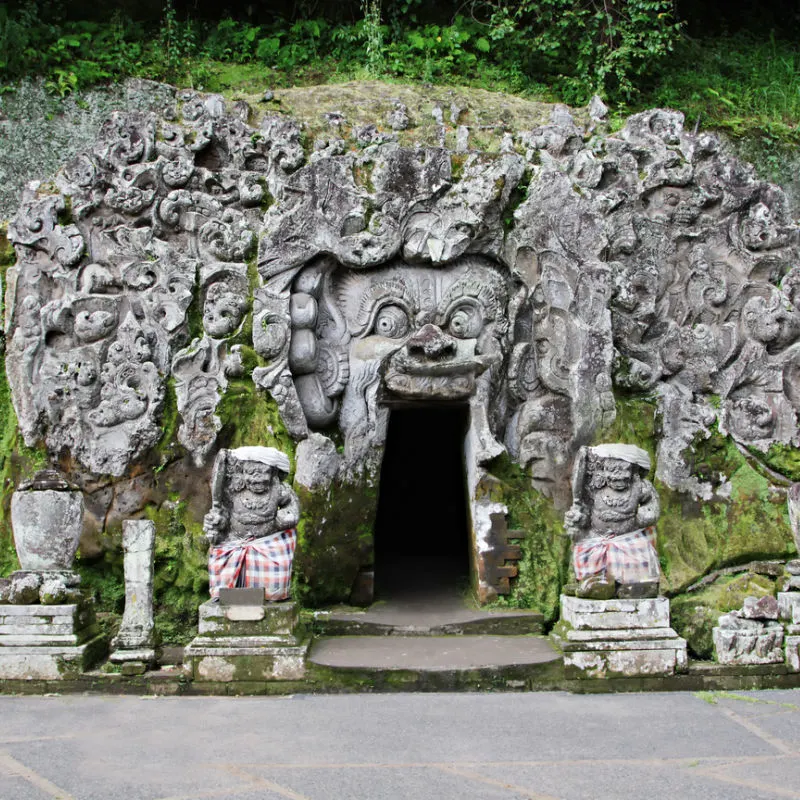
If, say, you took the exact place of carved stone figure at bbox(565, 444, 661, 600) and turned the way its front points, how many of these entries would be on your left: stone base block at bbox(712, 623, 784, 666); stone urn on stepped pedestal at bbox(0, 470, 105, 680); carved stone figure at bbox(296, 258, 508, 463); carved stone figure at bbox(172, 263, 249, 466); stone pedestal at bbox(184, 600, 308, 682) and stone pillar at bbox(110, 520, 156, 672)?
1

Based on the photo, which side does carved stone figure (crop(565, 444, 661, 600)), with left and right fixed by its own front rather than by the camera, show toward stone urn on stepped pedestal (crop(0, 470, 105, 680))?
right

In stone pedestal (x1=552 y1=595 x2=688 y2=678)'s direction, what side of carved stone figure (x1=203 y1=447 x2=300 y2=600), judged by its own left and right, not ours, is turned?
left

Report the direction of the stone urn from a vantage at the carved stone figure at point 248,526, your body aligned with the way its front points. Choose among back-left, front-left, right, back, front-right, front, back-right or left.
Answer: right

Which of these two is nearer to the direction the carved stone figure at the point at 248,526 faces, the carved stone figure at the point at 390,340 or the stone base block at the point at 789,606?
the stone base block

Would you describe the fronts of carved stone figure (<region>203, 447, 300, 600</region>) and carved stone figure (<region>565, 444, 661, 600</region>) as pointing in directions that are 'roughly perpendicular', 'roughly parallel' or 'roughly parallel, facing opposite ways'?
roughly parallel

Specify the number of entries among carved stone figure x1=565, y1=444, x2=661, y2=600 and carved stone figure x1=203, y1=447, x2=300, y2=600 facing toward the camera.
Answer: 2

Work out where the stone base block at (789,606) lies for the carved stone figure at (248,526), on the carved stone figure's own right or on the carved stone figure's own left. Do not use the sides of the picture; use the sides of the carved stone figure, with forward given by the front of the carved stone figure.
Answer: on the carved stone figure's own left

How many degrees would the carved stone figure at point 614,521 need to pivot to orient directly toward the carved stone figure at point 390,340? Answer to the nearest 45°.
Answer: approximately 135° to its right

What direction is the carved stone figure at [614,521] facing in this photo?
toward the camera

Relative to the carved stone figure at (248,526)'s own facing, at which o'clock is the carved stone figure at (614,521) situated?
the carved stone figure at (614,521) is roughly at 9 o'clock from the carved stone figure at (248,526).

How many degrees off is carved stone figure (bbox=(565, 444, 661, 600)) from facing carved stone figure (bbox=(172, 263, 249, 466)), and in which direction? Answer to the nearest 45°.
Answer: approximately 90° to its right

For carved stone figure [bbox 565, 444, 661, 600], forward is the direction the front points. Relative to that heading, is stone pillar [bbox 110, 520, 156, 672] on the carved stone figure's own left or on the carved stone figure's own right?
on the carved stone figure's own right

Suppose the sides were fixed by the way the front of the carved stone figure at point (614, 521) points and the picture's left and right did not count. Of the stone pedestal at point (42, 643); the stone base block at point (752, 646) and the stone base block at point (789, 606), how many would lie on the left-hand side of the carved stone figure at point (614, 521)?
2

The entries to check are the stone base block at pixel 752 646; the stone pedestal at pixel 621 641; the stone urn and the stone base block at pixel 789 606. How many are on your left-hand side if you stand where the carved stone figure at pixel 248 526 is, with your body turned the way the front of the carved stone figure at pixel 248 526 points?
3

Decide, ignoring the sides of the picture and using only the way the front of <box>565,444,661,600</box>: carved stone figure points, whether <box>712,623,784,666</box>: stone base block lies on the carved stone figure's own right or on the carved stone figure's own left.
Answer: on the carved stone figure's own left
